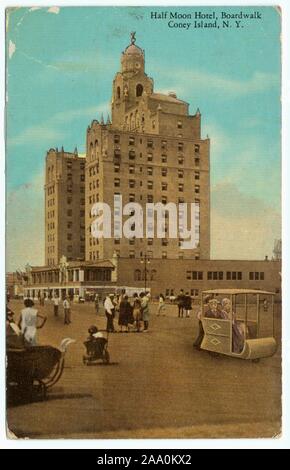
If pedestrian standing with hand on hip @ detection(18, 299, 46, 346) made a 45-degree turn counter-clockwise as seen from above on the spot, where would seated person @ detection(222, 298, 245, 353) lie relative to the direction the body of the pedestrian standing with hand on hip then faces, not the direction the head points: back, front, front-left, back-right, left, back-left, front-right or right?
back-right

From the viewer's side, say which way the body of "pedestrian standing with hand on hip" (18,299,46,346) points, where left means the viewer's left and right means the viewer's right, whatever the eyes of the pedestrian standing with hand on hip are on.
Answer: facing away from the viewer

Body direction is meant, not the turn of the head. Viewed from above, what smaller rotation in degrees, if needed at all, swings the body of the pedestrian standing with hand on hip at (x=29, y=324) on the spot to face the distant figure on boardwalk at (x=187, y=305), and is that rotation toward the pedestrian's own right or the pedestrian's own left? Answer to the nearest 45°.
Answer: approximately 90° to the pedestrian's own right

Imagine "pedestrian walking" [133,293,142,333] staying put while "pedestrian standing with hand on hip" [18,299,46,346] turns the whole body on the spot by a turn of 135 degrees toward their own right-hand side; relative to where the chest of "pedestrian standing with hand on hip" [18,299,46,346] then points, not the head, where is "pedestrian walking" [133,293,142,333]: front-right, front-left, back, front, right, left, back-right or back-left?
front-left

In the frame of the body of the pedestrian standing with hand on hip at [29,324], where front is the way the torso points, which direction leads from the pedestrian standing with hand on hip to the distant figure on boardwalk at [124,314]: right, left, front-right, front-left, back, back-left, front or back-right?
right

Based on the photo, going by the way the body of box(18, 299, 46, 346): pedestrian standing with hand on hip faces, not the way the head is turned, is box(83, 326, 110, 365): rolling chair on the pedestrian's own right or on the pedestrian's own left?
on the pedestrian's own right
